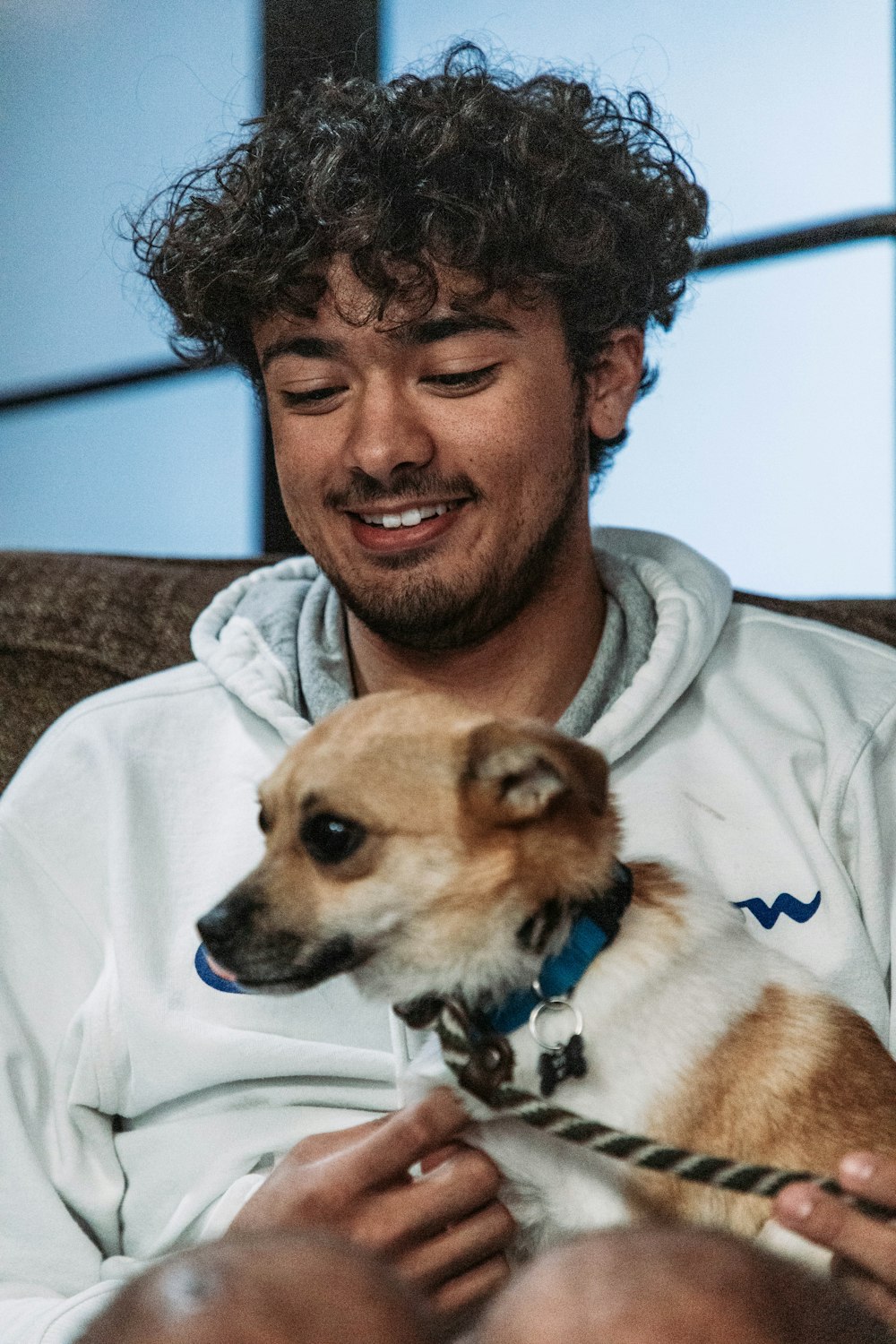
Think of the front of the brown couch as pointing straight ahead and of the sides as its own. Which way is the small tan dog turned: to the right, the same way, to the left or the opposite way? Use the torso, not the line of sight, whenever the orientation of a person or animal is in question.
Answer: to the right

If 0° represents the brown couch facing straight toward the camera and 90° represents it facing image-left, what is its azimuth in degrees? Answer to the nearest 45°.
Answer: approximately 0°

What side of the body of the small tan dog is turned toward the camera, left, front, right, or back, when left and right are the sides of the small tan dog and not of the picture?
left

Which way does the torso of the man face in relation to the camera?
toward the camera

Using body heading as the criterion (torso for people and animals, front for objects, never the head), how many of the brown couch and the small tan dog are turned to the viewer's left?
1

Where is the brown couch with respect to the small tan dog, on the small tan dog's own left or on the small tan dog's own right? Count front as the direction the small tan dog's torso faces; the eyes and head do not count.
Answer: on the small tan dog's own right
